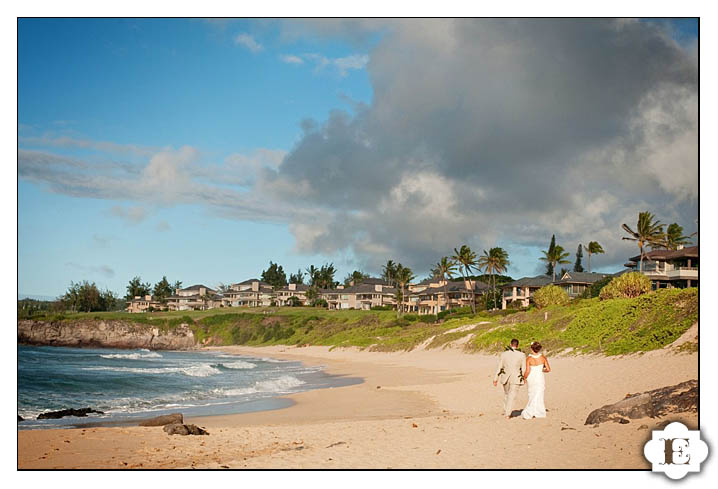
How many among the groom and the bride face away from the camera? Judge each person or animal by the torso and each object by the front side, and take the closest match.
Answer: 2

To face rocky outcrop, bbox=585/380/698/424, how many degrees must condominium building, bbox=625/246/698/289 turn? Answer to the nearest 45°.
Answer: approximately 45° to its left

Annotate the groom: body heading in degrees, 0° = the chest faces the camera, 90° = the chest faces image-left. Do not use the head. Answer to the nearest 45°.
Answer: approximately 180°

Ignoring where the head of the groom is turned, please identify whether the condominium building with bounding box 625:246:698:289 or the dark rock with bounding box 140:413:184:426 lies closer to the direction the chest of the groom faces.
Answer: the condominium building

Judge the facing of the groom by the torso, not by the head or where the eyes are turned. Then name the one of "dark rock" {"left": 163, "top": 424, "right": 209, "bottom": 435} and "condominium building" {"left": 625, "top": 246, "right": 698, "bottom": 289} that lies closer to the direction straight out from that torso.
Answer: the condominium building

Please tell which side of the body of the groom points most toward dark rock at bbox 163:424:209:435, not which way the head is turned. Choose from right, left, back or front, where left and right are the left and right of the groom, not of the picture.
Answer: left

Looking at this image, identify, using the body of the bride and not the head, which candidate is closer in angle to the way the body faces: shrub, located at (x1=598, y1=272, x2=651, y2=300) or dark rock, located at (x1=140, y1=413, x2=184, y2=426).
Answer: the shrub

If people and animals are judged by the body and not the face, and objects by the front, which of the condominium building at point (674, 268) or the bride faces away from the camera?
the bride

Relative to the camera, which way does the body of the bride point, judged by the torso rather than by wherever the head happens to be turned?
away from the camera

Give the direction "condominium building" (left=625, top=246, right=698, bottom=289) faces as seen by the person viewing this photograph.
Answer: facing the viewer and to the left of the viewer

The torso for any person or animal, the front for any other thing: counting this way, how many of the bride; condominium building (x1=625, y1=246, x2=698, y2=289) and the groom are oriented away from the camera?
2

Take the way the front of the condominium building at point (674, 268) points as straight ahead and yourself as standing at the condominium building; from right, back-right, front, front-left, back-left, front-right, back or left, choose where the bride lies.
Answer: front-left
